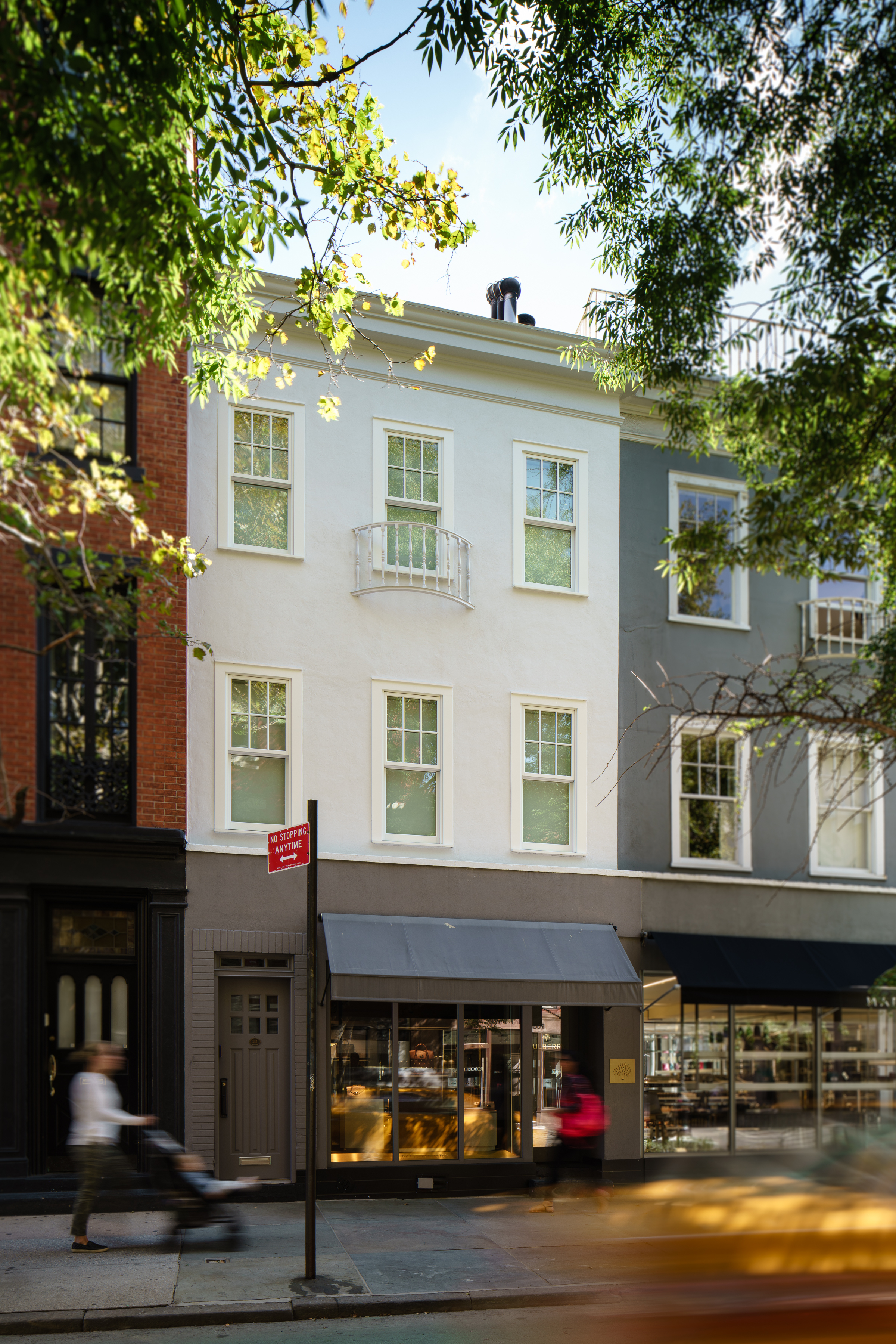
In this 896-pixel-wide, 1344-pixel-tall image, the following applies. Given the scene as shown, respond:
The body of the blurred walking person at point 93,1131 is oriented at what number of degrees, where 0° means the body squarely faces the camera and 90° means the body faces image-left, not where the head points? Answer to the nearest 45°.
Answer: approximately 270°

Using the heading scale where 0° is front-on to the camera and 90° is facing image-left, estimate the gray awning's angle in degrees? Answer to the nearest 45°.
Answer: approximately 0°

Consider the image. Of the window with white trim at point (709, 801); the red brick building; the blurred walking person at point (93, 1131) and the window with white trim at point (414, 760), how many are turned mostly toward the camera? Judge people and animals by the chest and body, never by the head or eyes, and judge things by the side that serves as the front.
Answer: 3

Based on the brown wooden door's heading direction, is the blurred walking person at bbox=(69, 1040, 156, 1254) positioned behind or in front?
in front

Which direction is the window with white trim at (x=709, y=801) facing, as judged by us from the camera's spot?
facing the viewer

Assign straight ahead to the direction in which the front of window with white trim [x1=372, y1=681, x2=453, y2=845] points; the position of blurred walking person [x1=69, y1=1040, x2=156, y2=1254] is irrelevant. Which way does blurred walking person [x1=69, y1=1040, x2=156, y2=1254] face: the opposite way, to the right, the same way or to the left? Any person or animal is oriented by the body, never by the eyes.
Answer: to the left
